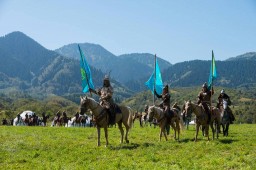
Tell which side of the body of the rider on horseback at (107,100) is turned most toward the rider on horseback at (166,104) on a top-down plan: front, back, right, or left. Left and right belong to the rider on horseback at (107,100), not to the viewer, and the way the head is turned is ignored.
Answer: back

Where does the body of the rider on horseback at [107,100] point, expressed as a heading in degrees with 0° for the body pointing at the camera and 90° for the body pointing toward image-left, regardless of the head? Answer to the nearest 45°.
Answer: approximately 45°

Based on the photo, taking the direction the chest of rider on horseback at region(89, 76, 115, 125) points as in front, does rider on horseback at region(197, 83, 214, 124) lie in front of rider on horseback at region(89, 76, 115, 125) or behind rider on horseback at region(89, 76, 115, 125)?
behind

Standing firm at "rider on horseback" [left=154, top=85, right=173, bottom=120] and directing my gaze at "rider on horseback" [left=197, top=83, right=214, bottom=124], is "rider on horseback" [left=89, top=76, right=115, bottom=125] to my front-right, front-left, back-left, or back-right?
back-right

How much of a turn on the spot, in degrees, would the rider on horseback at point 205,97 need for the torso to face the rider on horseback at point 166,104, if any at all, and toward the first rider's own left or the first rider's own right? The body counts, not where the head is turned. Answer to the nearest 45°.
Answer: approximately 45° to the first rider's own right

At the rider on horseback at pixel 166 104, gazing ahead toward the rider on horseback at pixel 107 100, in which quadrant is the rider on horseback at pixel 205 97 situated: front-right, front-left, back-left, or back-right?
back-left

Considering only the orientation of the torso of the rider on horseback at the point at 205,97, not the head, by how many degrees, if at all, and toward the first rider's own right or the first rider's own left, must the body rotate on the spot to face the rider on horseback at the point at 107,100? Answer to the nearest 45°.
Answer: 0° — they already face them
